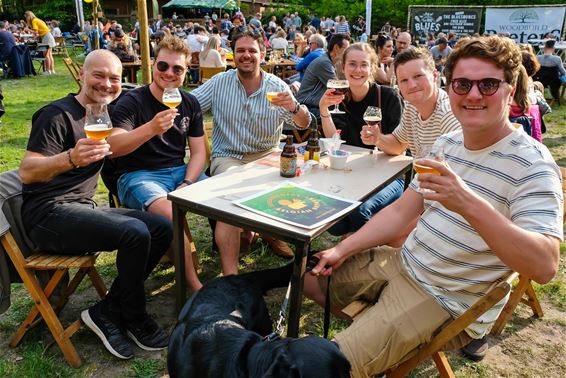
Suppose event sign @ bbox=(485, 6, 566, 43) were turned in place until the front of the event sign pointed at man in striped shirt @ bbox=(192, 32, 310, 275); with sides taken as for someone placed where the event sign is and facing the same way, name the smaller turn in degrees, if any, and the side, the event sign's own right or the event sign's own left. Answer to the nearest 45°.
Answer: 0° — it already faces them

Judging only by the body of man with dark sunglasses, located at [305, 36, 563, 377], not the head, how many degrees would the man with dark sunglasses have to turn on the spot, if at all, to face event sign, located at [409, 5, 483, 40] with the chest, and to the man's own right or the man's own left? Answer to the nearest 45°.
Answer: approximately 135° to the man's own right

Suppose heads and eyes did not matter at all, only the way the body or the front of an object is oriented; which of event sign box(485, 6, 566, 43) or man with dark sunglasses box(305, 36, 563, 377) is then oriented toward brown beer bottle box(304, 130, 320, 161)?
the event sign

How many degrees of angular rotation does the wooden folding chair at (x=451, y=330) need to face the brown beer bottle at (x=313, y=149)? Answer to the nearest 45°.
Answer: approximately 45° to its right

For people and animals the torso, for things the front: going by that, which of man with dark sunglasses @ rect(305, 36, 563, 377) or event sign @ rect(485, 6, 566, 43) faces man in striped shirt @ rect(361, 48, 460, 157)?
the event sign

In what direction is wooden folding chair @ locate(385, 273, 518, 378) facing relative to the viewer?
to the viewer's left

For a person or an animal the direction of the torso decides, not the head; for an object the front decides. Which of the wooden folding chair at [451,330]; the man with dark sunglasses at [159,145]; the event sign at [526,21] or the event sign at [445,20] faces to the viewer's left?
the wooden folding chair

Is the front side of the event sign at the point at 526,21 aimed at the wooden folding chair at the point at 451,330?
yes
